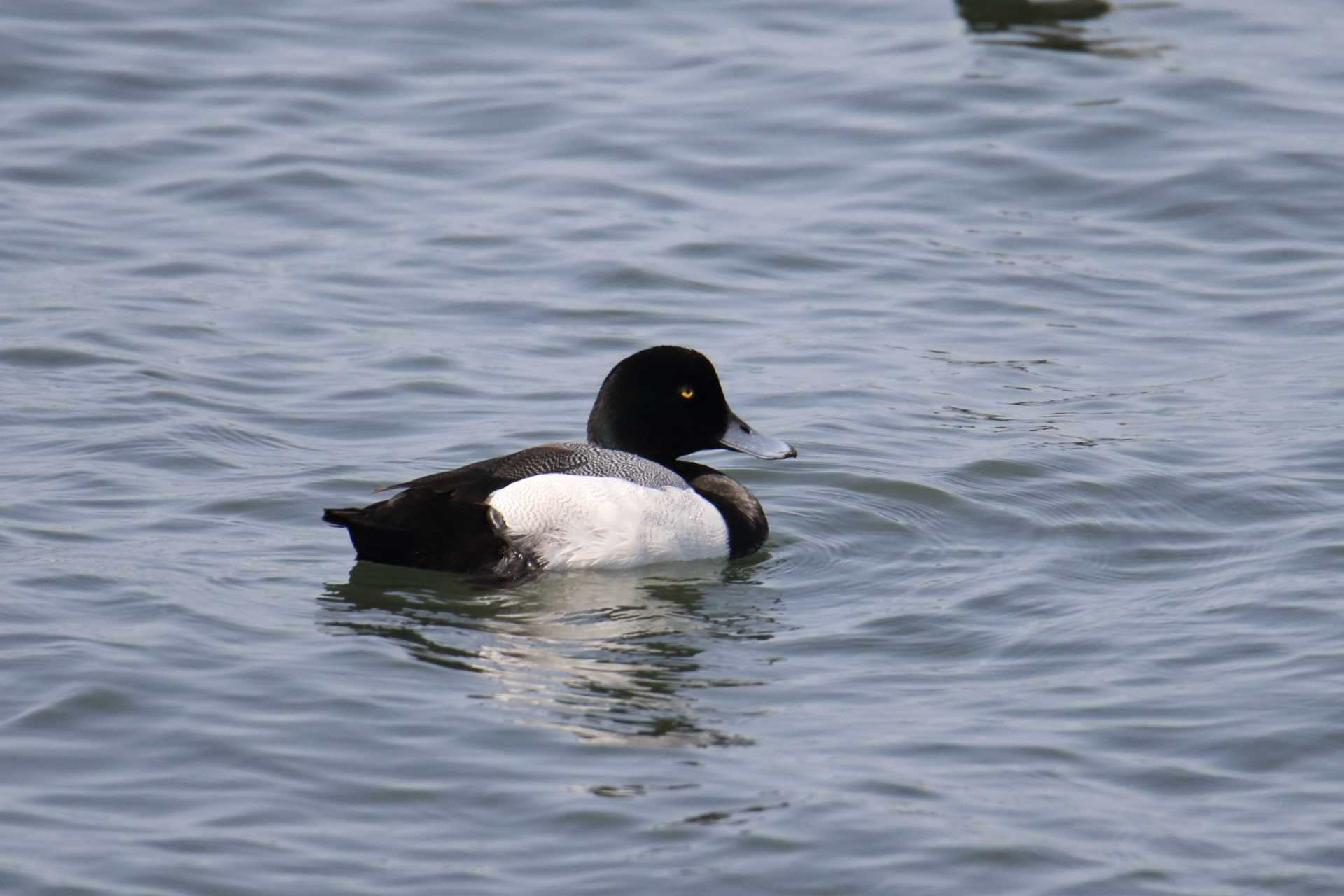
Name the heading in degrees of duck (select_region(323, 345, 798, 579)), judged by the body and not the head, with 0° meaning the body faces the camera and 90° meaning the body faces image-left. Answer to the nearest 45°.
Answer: approximately 270°
